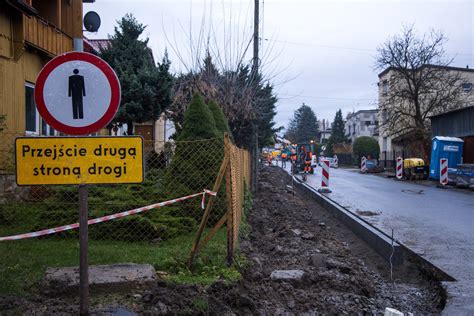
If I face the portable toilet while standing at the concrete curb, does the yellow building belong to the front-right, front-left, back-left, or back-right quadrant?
back-left

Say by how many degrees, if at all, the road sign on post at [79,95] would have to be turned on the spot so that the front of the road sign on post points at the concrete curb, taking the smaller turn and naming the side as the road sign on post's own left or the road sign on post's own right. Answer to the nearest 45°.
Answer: approximately 135° to the road sign on post's own left

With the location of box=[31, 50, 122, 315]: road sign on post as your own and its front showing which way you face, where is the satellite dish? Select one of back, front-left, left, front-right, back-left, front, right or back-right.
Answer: back

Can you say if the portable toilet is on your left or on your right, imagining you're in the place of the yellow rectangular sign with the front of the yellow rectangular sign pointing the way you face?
on your left

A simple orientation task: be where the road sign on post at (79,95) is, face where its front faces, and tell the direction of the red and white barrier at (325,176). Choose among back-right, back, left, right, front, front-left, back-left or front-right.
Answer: back-left

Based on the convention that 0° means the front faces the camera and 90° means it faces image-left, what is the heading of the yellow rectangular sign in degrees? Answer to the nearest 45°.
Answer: approximately 0°

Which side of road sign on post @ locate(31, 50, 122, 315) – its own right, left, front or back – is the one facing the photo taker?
front

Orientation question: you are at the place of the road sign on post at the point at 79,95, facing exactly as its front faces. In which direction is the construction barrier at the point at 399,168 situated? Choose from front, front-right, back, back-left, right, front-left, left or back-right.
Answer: back-left
